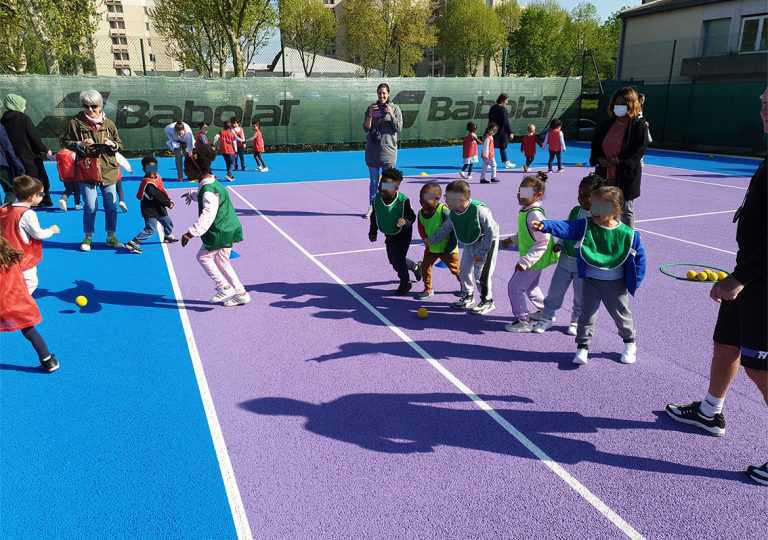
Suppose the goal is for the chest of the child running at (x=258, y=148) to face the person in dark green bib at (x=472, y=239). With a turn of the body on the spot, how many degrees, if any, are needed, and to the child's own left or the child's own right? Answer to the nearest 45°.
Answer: approximately 90° to the child's own left

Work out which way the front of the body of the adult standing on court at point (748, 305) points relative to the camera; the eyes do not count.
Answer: to the viewer's left

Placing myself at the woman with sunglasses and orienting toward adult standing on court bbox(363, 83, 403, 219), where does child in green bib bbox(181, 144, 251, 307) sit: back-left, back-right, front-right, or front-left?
front-right

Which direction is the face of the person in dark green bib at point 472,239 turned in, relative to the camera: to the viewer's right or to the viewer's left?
to the viewer's left

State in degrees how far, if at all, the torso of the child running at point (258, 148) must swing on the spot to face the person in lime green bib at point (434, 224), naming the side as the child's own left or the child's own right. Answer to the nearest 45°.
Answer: approximately 90° to the child's own left

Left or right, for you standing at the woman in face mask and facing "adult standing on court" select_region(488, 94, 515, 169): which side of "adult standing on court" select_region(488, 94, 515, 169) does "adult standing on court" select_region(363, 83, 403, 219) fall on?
left

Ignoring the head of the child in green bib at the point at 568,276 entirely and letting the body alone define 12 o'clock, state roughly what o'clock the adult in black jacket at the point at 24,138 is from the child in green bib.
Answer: The adult in black jacket is roughly at 2 o'clock from the child in green bib.

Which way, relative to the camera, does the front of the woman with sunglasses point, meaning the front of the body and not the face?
toward the camera

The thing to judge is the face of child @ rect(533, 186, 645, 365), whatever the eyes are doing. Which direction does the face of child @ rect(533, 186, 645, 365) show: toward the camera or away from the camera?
toward the camera
